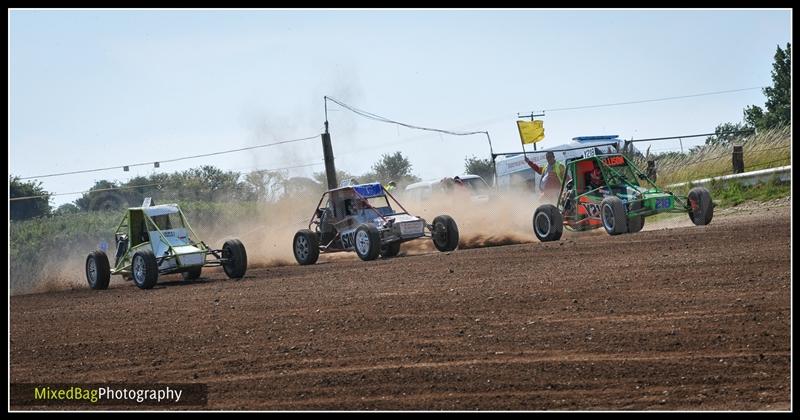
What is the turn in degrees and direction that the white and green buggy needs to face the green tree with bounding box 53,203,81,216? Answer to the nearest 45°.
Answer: approximately 135° to its left

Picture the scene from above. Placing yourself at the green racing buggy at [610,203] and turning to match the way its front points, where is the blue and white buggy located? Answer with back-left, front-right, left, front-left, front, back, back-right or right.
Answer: back-right

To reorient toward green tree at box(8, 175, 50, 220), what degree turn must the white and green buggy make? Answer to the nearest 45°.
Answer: approximately 135° to its left

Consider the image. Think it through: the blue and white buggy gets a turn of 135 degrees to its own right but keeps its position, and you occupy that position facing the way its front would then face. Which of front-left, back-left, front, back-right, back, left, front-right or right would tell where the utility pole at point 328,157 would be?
right

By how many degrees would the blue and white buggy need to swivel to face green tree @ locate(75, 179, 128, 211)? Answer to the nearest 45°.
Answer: approximately 180°

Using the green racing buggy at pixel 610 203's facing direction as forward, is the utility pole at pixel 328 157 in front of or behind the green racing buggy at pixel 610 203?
behind

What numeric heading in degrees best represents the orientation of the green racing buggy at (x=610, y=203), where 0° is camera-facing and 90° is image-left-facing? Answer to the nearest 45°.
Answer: approximately 315°

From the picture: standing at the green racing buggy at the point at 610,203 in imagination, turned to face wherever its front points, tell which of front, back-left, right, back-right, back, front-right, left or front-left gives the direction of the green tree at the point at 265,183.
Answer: back

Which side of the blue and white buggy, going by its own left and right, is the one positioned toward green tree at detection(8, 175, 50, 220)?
back

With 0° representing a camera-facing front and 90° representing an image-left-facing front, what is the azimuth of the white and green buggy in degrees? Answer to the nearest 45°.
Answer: approximately 315°

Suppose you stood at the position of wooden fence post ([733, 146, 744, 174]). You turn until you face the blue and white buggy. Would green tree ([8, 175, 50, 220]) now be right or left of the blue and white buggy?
right

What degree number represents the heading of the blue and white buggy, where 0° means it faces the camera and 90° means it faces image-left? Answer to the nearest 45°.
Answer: approximately 315°

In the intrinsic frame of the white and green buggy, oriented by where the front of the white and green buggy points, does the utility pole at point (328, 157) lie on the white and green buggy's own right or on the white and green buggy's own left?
on the white and green buggy's own left
